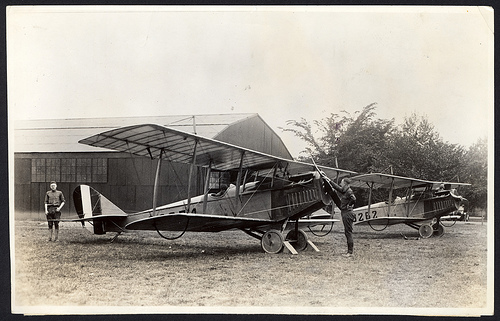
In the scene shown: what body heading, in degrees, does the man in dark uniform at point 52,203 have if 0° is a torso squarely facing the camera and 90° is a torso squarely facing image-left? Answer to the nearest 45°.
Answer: approximately 0°

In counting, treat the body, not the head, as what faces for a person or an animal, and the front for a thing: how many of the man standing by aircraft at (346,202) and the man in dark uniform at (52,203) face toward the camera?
1

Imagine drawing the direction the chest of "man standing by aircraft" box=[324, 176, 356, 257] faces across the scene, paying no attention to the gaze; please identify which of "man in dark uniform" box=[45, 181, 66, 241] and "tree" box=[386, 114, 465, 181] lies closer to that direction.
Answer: the man in dark uniform

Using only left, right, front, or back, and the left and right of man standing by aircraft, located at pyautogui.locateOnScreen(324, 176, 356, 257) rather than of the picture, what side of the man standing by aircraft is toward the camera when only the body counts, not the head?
left
